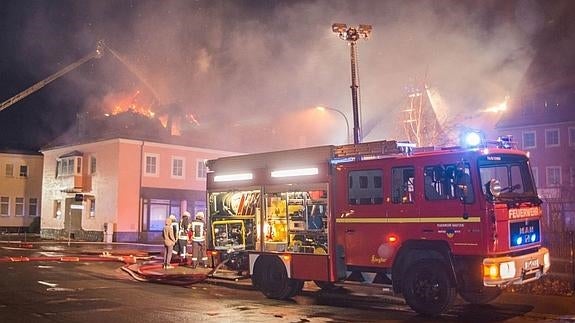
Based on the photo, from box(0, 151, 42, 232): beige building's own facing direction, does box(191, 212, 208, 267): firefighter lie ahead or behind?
ahead

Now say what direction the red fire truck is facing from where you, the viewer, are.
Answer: facing the viewer and to the right of the viewer

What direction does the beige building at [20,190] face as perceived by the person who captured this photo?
facing the viewer

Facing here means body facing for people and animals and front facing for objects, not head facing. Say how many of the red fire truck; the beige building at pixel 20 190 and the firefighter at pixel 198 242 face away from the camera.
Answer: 1

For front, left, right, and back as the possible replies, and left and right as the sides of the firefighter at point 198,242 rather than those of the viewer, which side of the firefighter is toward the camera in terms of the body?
back

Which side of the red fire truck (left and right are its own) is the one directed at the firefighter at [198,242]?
back
